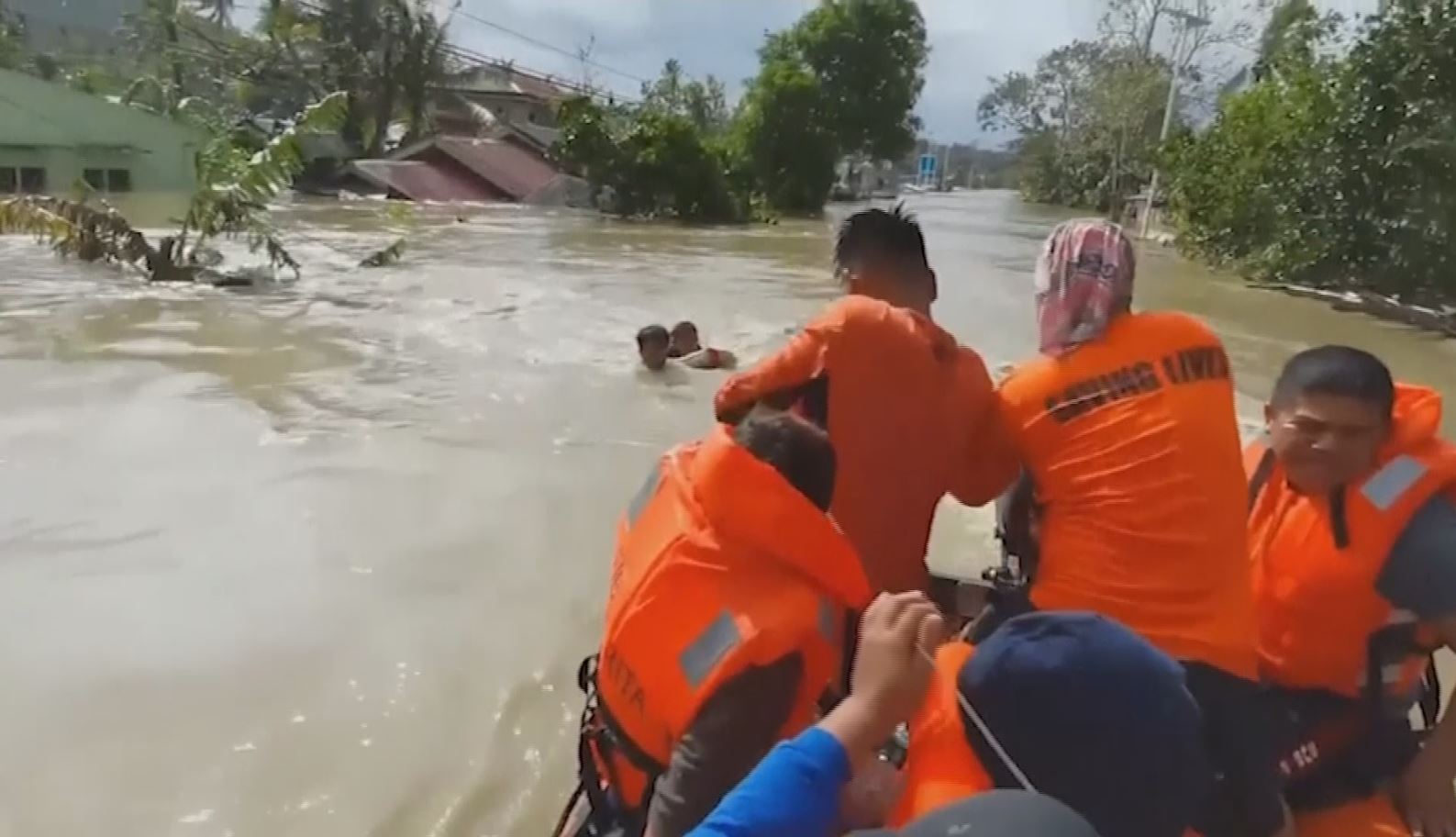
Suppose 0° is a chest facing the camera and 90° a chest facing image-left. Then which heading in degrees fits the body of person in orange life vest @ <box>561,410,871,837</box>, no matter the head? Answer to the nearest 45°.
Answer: approximately 225°

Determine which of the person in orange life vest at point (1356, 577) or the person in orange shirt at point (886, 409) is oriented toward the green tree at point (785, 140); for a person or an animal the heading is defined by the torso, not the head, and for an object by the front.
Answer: the person in orange shirt at point (886, 409)

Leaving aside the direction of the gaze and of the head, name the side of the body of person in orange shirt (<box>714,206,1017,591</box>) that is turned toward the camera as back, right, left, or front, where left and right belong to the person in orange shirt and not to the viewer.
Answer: back

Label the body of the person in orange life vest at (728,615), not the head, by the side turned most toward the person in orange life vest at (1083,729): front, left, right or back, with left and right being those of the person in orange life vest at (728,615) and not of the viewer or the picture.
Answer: right

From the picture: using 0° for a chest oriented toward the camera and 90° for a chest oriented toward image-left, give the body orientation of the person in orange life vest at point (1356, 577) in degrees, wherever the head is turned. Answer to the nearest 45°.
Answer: approximately 45°

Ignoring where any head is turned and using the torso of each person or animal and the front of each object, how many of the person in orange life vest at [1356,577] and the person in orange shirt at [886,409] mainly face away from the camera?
1

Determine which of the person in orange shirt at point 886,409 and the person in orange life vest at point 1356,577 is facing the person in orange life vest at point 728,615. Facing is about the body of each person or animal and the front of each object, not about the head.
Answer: the person in orange life vest at point 1356,577

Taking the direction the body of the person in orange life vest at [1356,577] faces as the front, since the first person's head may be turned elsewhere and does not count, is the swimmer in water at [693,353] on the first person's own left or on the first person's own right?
on the first person's own right

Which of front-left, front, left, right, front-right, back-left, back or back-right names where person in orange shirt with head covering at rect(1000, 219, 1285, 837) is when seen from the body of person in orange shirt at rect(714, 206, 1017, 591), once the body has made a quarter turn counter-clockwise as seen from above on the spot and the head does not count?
back-left

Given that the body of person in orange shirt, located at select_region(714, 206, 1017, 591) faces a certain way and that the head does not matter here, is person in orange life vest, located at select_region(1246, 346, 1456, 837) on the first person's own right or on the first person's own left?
on the first person's own right

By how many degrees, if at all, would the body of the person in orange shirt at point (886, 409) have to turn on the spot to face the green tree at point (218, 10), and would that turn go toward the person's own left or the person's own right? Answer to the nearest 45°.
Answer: approximately 45° to the person's own left

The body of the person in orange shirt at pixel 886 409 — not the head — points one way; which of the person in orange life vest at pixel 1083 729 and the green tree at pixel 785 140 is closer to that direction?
the green tree

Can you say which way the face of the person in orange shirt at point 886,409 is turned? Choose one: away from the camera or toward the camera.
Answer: away from the camera

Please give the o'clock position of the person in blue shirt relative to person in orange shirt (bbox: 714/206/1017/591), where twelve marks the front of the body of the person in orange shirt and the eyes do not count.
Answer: The person in blue shirt is roughly at 6 o'clock from the person in orange shirt.

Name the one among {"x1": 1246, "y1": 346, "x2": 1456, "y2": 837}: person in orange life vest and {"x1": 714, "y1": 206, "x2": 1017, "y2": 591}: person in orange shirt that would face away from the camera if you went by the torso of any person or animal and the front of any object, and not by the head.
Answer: {"x1": 714, "y1": 206, "x2": 1017, "y2": 591}: person in orange shirt

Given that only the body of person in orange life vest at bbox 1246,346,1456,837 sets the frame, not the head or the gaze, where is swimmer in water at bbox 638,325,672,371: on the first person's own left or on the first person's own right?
on the first person's own right
